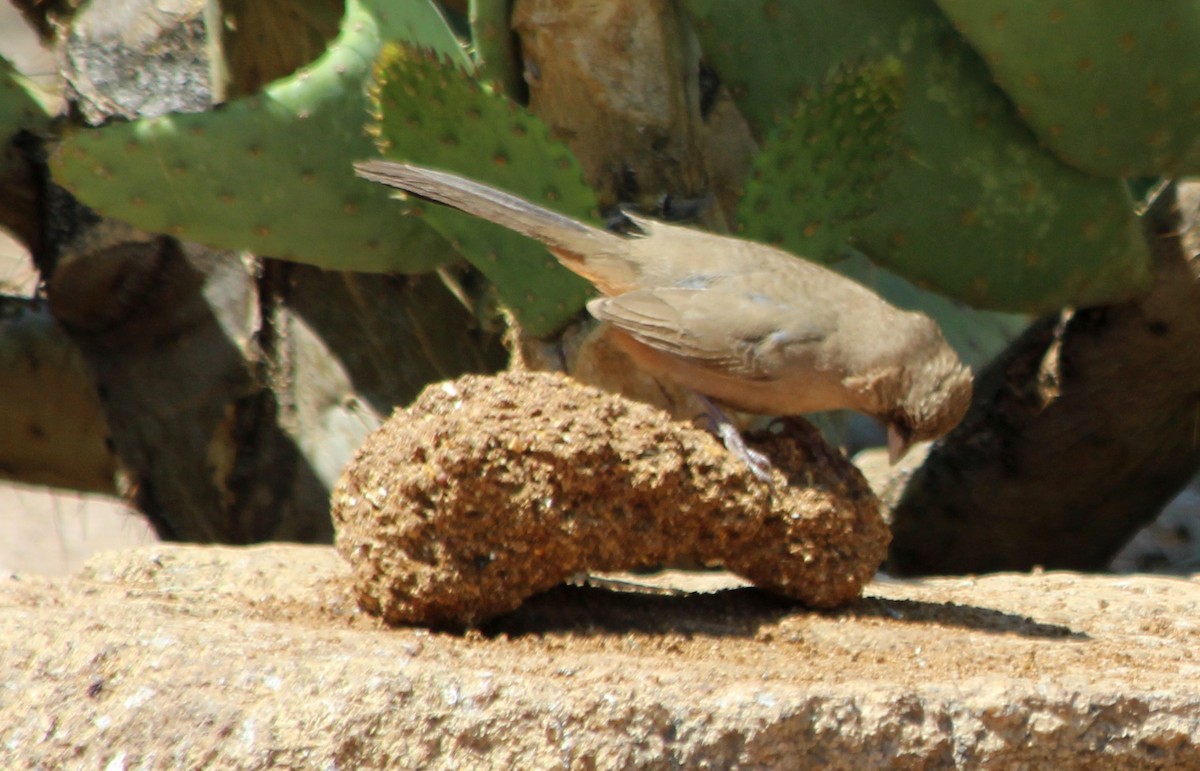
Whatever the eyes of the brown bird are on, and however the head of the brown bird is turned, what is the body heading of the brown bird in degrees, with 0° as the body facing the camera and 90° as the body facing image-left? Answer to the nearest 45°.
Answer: approximately 270°
